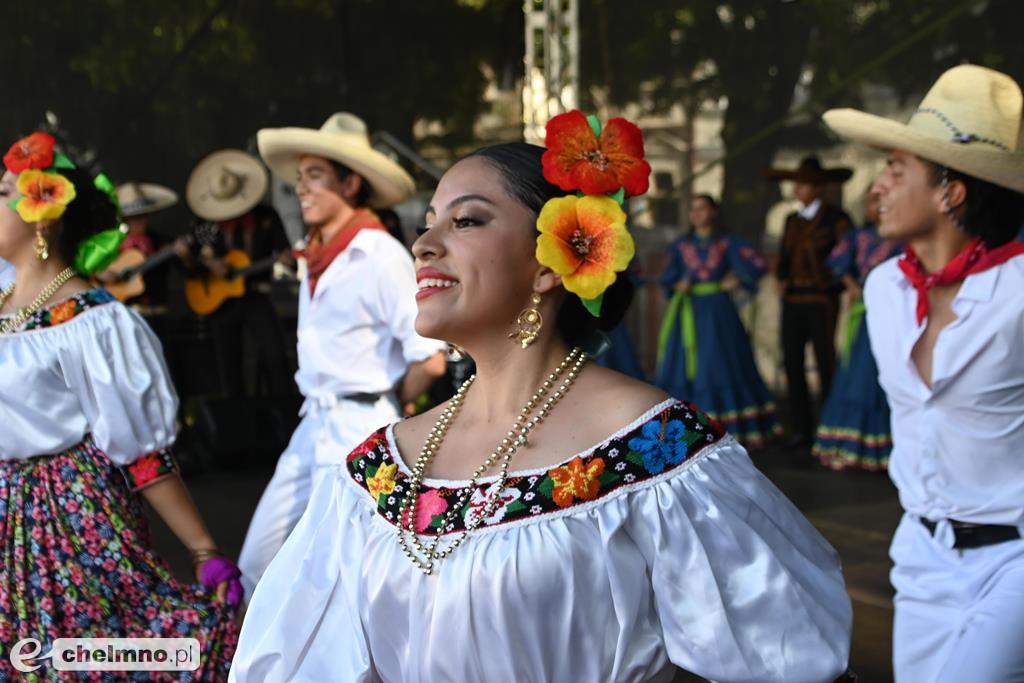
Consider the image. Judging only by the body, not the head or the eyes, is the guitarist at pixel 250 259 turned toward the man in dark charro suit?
no

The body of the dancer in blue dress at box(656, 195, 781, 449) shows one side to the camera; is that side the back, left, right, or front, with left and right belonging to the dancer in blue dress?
front

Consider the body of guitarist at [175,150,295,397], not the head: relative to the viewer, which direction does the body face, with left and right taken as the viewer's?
facing the viewer and to the left of the viewer

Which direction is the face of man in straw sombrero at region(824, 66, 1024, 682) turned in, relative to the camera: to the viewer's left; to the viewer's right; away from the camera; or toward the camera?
to the viewer's left

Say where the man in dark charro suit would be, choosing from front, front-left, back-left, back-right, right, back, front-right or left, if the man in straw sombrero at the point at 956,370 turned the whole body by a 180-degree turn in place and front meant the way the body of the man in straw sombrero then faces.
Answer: front-left

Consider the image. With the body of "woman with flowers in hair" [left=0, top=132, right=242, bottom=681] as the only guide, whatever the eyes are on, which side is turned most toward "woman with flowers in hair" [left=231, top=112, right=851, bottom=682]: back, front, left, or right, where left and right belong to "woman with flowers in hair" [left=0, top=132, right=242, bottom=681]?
left

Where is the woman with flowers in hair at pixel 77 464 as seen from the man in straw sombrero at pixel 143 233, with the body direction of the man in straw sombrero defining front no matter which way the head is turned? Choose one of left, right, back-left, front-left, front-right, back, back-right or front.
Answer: front-left

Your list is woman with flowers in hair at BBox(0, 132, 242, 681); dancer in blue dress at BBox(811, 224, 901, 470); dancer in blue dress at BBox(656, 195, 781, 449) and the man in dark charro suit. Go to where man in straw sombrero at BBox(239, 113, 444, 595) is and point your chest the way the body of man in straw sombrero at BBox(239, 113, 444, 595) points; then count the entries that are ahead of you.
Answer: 1

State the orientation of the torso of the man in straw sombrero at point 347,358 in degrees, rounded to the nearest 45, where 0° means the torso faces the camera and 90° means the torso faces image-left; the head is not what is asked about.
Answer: approximately 45°

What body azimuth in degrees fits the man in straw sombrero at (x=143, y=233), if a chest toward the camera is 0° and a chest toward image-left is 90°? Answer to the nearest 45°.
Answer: approximately 45°

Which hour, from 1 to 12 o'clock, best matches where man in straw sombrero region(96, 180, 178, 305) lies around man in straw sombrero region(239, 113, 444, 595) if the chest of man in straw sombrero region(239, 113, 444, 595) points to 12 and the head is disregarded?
man in straw sombrero region(96, 180, 178, 305) is roughly at 4 o'clock from man in straw sombrero region(239, 113, 444, 595).

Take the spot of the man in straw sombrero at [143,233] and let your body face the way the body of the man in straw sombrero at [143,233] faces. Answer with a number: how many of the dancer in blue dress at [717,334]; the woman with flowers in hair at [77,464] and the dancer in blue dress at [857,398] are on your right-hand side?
0

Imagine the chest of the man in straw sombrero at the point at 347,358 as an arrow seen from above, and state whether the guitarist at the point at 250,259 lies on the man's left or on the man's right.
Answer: on the man's right

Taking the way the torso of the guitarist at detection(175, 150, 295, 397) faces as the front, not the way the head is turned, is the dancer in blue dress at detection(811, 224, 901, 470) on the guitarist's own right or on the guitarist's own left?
on the guitarist's own left

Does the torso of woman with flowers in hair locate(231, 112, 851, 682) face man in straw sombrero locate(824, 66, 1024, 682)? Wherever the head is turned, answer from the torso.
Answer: no

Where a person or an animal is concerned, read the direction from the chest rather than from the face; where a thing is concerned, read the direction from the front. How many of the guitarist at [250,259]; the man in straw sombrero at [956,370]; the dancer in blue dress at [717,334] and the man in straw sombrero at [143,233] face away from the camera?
0

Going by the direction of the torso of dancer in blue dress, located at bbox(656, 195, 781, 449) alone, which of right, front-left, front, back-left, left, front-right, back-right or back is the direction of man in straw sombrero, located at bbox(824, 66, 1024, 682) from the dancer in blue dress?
front
